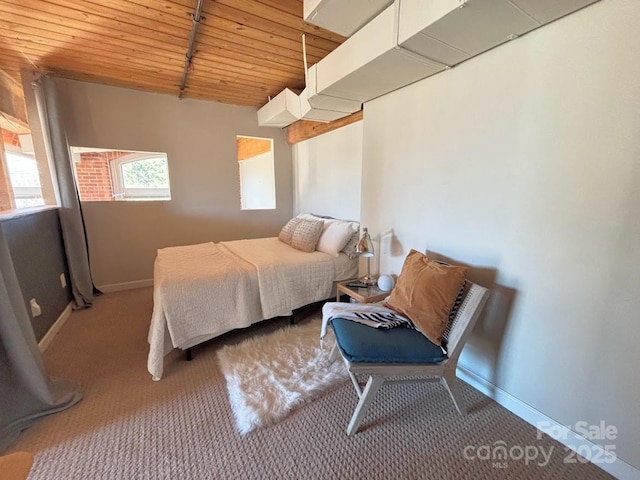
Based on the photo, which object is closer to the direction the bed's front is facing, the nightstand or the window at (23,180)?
the window

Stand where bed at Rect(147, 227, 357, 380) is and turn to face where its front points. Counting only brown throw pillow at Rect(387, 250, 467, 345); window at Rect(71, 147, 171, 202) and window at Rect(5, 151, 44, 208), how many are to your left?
1

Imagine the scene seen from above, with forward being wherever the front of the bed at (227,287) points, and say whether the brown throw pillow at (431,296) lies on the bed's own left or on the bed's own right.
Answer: on the bed's own left

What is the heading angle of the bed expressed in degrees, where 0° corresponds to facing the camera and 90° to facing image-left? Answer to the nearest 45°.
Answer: approximately 45°
